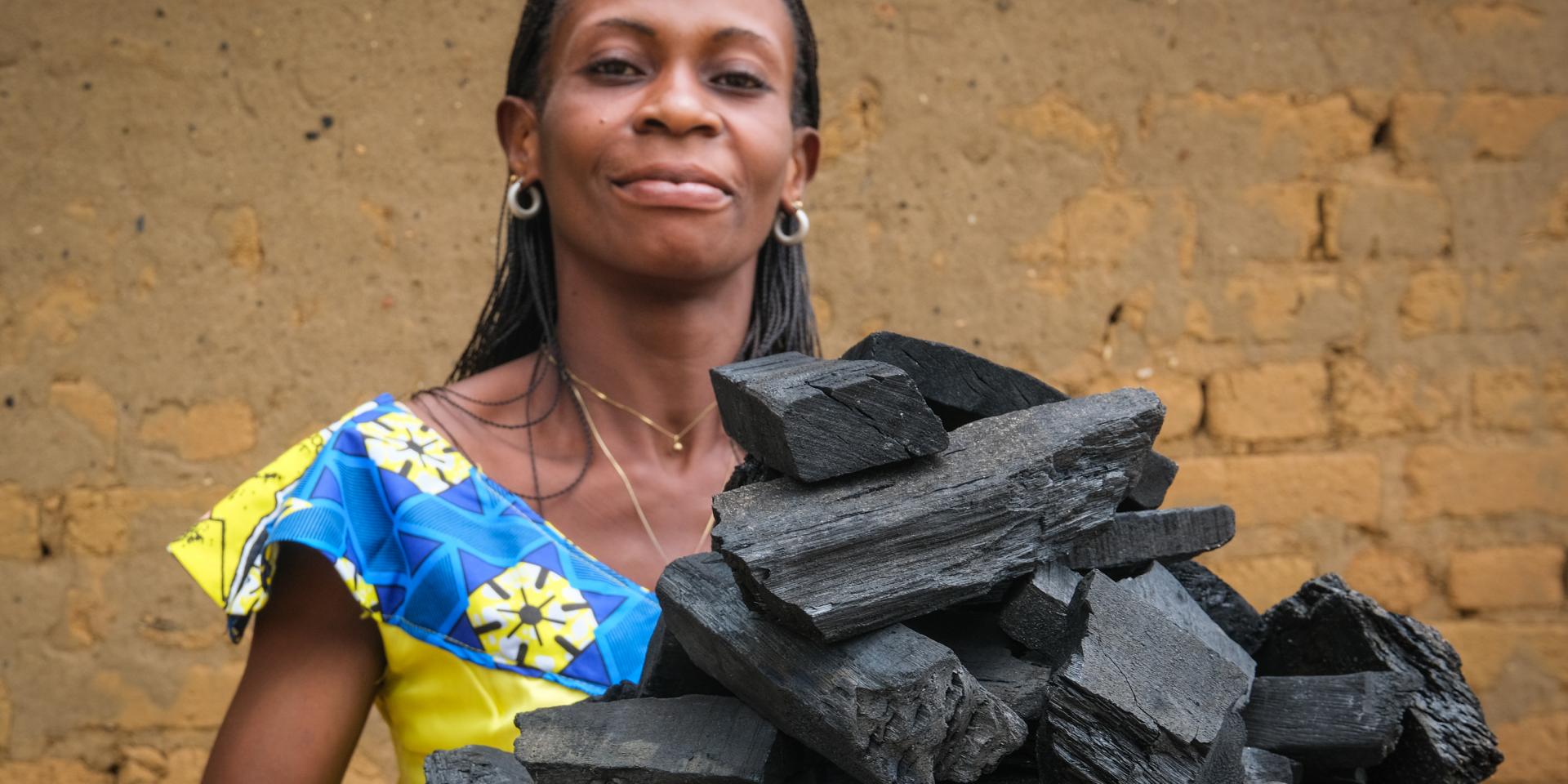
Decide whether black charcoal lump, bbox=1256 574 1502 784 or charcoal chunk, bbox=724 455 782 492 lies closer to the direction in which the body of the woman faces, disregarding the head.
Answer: the charcoal chunk

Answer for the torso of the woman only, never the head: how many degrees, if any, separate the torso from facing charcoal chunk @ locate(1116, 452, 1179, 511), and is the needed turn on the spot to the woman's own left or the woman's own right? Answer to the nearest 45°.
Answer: approximately 45° to the woman's own left

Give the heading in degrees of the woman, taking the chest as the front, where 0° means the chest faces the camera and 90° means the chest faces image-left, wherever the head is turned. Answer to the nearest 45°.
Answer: approximately 0°

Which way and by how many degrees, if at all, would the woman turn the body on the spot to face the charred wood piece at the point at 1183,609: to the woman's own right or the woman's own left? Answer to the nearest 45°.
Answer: approximately 45° to the woman's own left

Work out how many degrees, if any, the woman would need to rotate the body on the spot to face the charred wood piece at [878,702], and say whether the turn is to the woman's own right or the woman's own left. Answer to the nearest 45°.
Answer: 0° — they already face it
